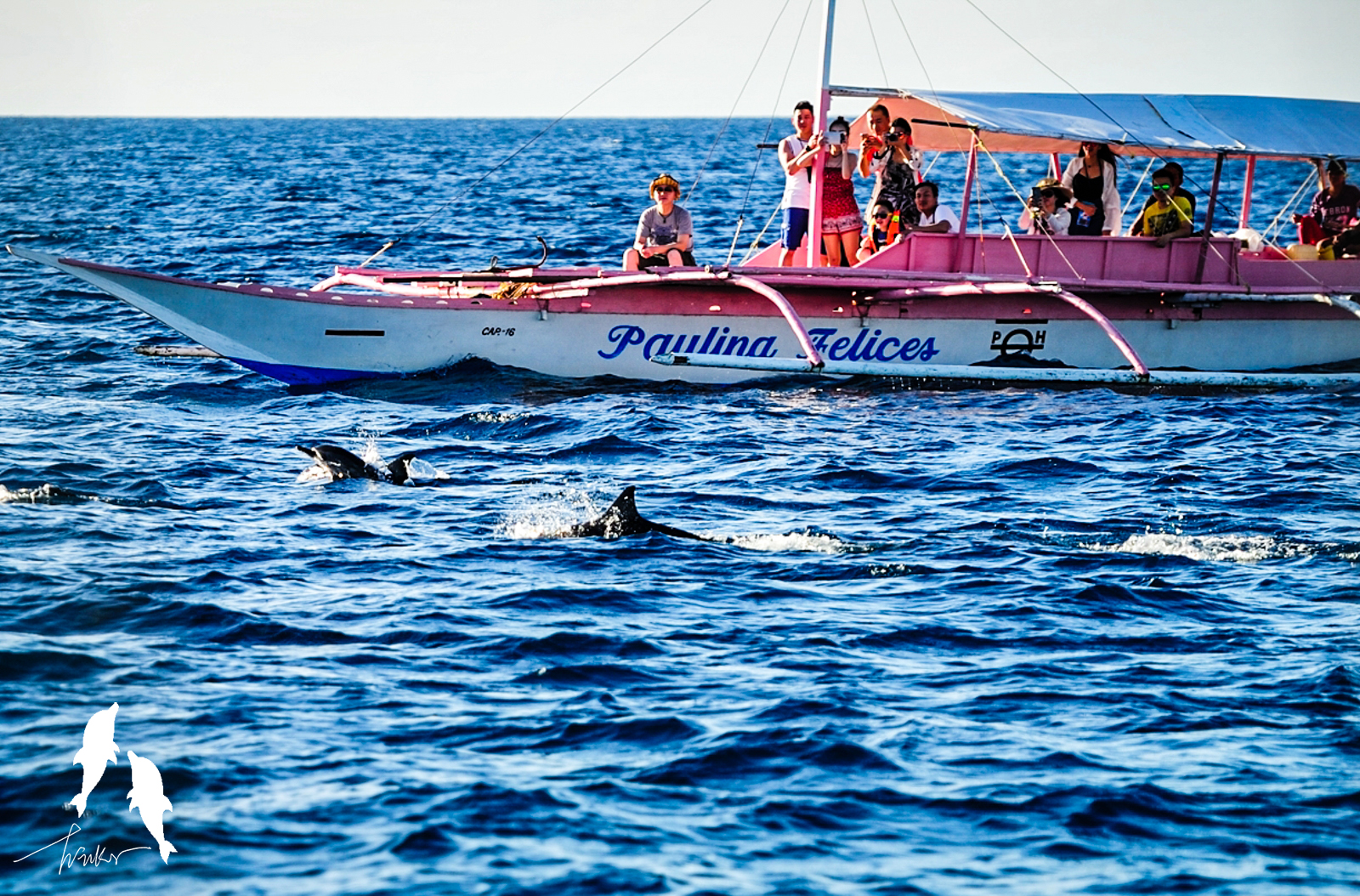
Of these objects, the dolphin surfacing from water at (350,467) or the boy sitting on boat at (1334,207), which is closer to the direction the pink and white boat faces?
the dolphin surfacing from water

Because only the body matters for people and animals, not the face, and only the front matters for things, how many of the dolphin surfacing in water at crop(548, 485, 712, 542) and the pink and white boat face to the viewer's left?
2

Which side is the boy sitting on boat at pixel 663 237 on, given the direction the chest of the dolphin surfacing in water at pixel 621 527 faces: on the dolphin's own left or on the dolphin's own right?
on the dolphin's own right

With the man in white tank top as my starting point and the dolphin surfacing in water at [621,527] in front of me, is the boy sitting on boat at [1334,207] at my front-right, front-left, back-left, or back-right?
back-left

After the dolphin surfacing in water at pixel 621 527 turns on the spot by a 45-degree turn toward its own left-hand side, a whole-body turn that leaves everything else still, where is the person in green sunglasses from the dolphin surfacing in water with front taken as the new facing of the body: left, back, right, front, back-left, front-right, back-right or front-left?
back

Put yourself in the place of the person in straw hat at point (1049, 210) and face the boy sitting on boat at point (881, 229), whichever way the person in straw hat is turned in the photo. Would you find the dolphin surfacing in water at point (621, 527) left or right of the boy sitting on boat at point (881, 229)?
left

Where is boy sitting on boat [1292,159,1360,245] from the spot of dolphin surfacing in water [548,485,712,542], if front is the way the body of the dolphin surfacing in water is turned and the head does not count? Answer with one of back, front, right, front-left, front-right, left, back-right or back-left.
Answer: back-right

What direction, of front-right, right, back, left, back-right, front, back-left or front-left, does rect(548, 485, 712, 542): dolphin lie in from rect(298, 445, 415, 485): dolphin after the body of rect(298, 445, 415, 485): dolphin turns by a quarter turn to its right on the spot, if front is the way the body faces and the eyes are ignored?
back-right

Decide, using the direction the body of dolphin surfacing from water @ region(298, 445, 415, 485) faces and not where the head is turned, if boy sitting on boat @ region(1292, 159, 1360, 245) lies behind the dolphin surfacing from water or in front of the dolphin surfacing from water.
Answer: behind

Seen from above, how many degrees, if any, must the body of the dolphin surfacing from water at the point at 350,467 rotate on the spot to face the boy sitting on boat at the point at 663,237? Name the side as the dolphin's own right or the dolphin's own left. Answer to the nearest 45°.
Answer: approximately 135° to the dolphin's own right

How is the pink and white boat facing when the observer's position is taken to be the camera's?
facing to the left of the viewer

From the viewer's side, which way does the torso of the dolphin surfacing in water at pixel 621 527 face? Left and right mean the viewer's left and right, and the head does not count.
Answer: facing to the left of the viewer

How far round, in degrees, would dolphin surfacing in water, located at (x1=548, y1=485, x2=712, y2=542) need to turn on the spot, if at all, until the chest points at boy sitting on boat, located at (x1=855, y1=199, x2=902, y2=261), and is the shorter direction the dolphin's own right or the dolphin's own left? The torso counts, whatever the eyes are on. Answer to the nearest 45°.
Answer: approximately 90° to the dolphin's own right

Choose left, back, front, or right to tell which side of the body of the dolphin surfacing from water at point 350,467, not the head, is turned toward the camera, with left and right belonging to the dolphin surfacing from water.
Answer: left
